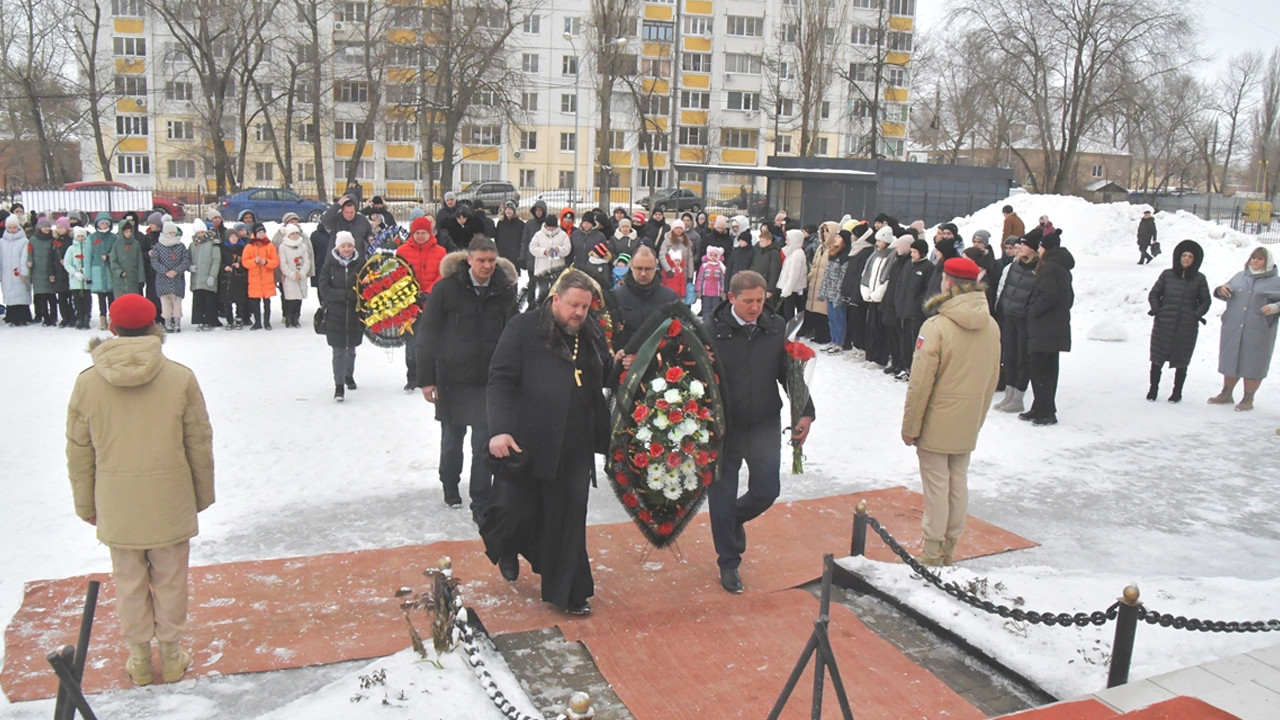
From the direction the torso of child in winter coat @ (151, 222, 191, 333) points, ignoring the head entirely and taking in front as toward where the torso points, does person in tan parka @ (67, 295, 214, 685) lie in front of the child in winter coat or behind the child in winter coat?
in front

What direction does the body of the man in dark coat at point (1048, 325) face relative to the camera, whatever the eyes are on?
to the viewer's left

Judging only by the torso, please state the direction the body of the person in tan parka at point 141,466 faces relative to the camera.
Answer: away from the camera

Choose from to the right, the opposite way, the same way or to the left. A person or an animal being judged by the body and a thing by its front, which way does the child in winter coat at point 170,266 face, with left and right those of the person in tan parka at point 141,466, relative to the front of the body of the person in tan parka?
the opposite way

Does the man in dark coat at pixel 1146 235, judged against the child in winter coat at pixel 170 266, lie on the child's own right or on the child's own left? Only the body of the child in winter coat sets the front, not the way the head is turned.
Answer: on the child's own left

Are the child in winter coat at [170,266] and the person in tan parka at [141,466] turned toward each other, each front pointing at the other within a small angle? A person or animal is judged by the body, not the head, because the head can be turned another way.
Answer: yes

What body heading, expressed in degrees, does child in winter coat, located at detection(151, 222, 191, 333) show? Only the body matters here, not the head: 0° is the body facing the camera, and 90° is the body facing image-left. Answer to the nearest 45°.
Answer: approximately 0°

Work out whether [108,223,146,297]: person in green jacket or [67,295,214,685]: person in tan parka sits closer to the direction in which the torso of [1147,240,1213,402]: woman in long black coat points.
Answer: the person in tan parka

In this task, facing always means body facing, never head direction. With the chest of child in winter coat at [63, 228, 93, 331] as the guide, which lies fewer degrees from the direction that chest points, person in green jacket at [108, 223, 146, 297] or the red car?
the person in green jacket

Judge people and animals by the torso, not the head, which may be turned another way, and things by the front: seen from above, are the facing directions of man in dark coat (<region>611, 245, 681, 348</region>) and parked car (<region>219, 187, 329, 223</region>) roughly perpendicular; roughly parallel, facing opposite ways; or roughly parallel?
roughly perpendicular
